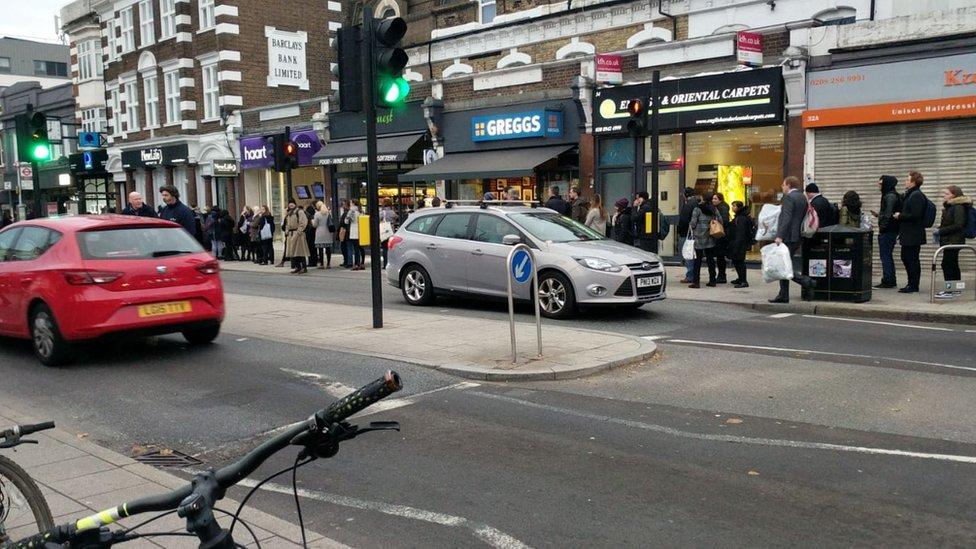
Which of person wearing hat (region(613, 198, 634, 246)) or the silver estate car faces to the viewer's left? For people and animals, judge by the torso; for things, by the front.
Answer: the person wearing hat

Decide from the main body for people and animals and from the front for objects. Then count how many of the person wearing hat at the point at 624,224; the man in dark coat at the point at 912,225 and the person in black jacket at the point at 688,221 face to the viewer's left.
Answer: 3

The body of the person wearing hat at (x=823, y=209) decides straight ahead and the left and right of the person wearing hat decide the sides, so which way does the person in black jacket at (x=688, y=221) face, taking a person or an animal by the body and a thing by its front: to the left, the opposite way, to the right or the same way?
the same way

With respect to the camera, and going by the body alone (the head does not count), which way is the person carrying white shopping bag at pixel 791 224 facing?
to the viewer's left

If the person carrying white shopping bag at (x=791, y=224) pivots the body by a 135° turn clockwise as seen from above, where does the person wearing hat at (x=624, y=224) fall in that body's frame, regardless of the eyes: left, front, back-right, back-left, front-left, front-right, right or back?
left

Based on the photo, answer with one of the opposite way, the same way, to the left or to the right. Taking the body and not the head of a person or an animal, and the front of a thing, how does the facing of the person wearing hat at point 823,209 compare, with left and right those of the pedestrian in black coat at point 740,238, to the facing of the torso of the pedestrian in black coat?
the same way

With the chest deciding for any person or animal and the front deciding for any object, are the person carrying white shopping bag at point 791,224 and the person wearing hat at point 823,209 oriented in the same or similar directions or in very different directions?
same or similar directions

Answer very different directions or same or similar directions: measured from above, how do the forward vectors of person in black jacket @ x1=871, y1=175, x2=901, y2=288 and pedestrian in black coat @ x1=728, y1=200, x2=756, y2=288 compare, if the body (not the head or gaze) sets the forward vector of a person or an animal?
same or similar directions

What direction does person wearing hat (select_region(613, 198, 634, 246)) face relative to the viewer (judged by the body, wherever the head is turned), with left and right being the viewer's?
facing to the left of the viewer

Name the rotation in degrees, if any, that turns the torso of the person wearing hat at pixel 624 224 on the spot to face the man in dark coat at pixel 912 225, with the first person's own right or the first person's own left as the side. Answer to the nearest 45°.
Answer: approximately 135° to the first person's own left

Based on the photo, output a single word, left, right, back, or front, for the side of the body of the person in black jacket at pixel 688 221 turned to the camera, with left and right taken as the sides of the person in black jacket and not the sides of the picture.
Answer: left

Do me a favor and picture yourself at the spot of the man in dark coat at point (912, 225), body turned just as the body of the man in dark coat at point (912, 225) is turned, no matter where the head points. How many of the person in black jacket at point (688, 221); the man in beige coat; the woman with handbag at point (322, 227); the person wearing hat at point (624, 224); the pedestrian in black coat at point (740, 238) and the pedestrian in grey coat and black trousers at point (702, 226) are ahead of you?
6

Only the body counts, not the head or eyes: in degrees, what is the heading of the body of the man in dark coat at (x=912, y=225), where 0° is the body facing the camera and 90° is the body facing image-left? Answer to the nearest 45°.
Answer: approximately 90°

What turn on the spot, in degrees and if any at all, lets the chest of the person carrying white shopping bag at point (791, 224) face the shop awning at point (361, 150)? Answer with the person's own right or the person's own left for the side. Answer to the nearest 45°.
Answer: approximately 45° to the person's own right

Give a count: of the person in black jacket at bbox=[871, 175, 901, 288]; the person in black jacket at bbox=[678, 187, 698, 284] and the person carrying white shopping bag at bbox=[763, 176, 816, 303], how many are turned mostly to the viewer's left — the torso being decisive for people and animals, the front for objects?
3

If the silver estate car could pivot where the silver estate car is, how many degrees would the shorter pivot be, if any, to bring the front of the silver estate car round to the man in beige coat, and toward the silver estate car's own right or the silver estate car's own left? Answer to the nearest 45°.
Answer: approximately 180°

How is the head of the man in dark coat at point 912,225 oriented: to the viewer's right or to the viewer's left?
to the viewer's left
